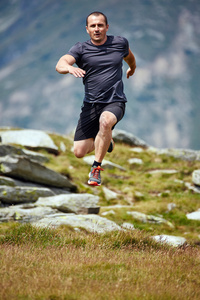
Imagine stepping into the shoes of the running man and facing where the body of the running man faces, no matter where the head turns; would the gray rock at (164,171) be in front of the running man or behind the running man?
behind

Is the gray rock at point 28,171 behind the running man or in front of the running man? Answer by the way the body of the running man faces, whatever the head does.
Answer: behind

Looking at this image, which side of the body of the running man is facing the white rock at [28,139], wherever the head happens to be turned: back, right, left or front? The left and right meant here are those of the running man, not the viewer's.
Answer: back

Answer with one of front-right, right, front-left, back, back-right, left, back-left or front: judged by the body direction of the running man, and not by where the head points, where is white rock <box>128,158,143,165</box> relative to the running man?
back

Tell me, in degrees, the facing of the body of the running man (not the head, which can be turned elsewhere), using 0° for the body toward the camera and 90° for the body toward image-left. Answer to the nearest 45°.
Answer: approximately 0°

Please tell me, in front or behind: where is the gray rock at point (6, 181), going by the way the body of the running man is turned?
behind

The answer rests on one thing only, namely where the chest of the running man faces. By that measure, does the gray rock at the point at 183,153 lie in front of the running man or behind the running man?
behind

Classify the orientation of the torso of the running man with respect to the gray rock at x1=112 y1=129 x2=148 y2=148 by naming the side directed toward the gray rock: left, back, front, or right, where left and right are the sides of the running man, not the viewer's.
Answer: back
